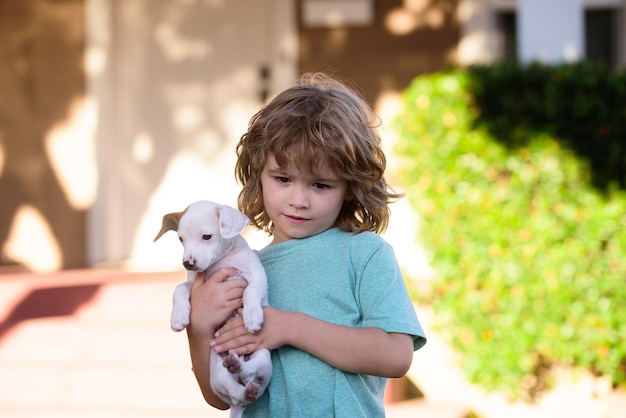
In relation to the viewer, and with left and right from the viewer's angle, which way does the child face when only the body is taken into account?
facing the viewer and to the left of the viewer

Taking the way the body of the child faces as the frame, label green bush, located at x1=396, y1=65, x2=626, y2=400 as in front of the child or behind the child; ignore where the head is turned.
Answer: behind
